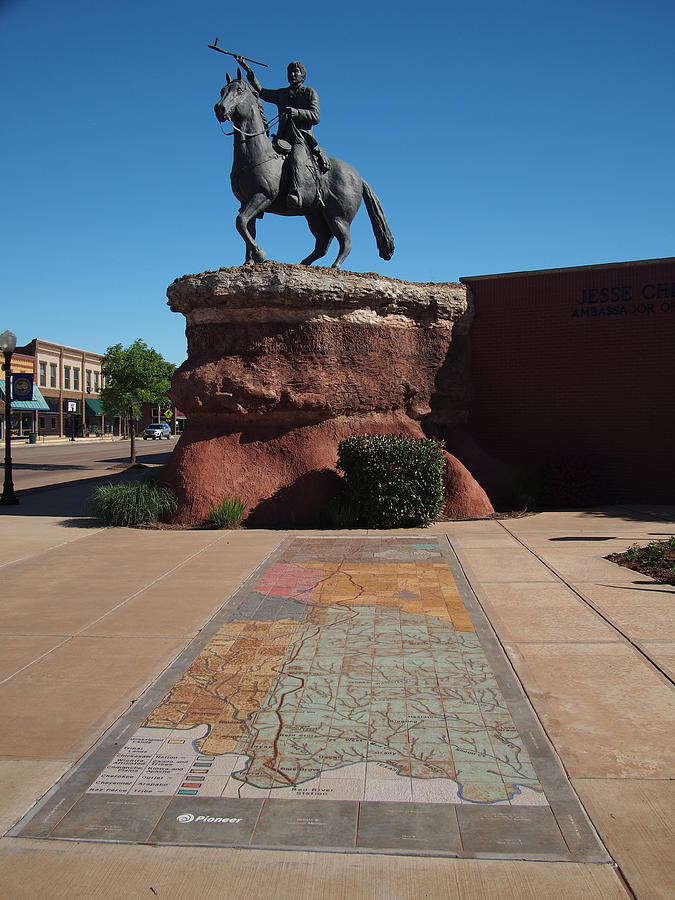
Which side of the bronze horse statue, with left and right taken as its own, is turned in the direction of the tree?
right

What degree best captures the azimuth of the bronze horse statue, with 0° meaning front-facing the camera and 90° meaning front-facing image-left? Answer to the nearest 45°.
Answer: approximately 45°

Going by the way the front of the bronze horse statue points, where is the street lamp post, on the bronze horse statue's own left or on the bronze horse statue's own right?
on the bronze horse statue's own right
